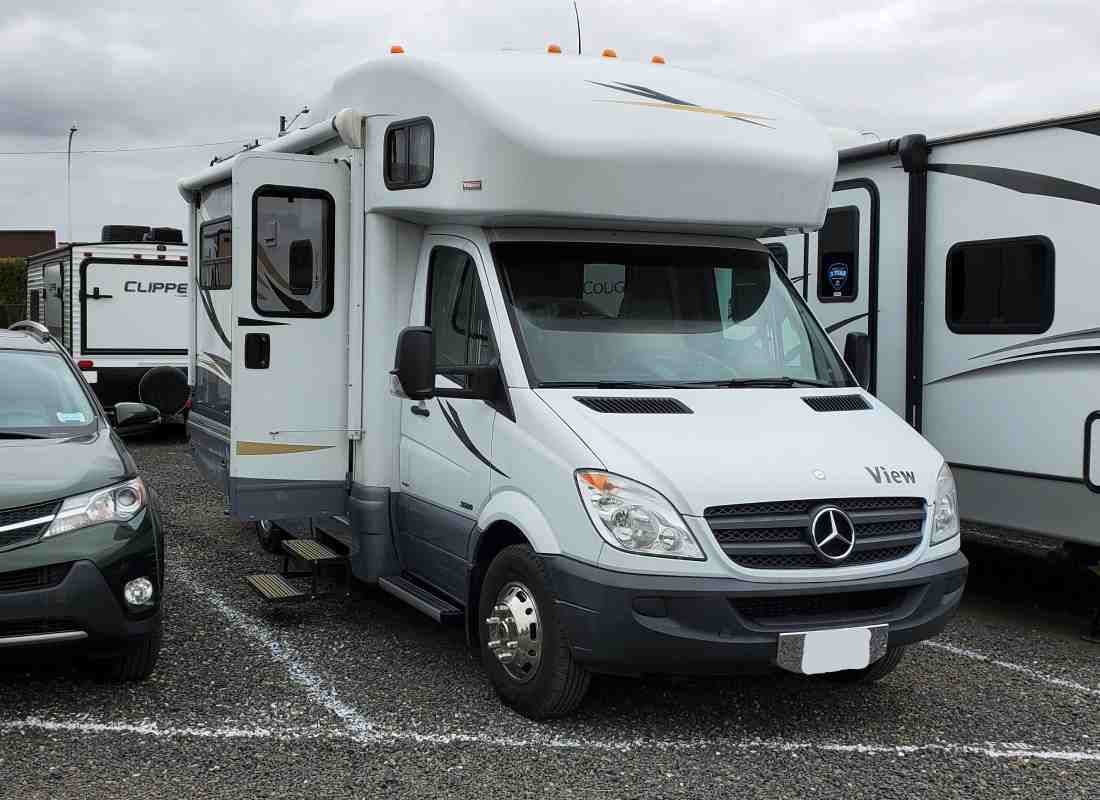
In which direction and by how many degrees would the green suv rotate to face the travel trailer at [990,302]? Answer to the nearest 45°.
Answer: approximately 90° to its left

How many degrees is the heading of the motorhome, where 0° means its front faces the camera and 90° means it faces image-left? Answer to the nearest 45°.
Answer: approximately 315°

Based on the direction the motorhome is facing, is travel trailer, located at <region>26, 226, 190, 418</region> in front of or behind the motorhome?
behind

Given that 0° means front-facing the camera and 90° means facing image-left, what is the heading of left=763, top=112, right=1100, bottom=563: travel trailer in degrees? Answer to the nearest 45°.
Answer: approximately 315°

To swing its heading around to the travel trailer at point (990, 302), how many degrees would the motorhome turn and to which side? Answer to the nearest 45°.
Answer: approximately 90° to its left

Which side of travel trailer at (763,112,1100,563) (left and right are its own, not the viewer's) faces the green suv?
right

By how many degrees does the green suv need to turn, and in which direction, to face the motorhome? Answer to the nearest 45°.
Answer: approximately 90° to its left

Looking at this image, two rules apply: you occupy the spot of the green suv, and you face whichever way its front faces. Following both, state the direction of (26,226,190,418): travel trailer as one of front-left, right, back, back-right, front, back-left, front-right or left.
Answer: back

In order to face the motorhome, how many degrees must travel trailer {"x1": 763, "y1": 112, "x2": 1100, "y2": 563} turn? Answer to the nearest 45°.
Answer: approximately 90° to its right
